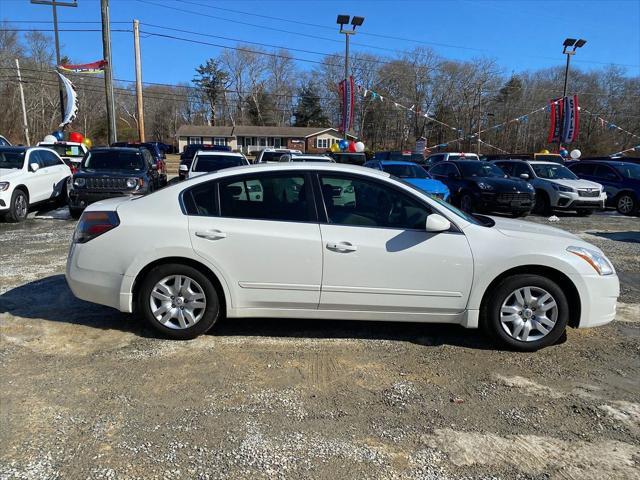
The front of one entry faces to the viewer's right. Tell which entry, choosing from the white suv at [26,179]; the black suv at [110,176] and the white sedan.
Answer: the white sedan

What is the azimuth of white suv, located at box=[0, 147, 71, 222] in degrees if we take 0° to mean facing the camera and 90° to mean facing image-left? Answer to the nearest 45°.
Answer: approximately 45°

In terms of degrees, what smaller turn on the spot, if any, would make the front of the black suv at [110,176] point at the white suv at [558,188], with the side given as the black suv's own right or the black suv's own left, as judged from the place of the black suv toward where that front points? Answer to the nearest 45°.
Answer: approximately 90° to the black suv's own left

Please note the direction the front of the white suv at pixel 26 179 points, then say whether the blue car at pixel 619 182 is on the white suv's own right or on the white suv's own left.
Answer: on the white suv's own left

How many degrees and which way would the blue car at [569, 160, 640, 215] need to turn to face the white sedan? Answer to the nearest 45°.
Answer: approximately 45° to its right

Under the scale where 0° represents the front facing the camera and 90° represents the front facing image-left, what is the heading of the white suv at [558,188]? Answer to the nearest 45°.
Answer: approximately 315°

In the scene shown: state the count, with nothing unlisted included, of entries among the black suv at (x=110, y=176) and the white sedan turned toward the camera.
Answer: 1

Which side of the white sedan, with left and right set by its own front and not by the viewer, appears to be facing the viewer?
right

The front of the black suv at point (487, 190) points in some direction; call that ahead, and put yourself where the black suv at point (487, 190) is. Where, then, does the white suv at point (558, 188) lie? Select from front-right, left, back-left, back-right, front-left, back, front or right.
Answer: left

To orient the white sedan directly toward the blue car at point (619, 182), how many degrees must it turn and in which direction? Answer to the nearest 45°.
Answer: approximately 45° to its left

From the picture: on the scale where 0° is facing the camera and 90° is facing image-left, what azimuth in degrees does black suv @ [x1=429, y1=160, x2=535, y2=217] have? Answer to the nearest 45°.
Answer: approximately 315°

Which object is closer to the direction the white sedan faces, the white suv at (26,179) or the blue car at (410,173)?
the blue car
